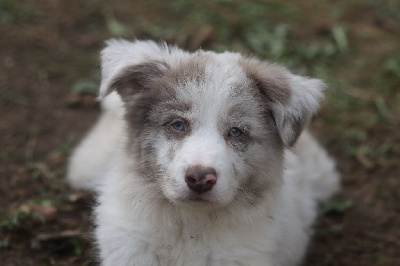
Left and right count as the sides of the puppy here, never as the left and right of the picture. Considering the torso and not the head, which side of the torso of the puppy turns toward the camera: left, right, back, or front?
front
